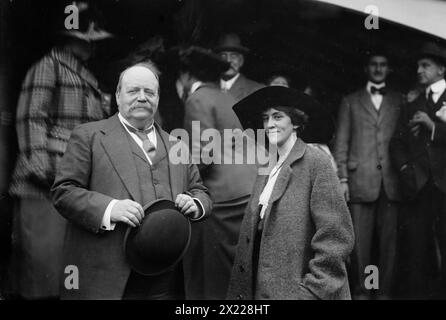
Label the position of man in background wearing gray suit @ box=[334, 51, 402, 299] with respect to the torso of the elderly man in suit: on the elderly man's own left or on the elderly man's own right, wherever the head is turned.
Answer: on the elderly man's own left

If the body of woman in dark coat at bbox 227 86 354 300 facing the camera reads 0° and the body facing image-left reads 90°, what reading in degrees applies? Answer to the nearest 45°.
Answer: approximately 45°

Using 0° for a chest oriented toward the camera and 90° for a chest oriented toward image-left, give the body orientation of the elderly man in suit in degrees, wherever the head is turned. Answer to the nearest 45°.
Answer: approximately 315°

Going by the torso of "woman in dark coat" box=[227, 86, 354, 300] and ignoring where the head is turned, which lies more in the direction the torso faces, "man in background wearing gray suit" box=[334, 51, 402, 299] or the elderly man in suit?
the elderly man in suit

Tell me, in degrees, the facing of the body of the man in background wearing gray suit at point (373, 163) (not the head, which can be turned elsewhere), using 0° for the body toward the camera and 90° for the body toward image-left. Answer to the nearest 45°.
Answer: approximately 0°

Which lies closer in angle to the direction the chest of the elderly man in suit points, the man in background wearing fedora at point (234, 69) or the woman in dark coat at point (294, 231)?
the woman in dark coat

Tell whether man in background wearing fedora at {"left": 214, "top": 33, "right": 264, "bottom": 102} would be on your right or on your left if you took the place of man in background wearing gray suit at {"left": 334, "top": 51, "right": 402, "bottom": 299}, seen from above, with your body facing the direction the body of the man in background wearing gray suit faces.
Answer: on your right

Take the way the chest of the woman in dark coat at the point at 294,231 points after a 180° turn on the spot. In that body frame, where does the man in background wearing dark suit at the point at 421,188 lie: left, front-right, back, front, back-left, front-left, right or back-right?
front
